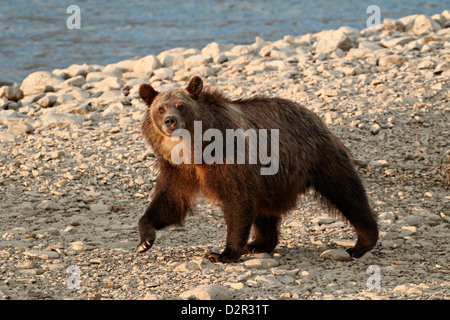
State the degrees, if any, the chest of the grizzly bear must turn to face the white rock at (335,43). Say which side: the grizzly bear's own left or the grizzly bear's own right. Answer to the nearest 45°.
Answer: approximately 135° to the grizzly bear's own right

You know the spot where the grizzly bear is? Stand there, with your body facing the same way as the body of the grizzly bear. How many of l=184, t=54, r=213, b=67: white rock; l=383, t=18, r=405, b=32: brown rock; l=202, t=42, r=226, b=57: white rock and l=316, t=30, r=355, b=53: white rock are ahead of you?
0

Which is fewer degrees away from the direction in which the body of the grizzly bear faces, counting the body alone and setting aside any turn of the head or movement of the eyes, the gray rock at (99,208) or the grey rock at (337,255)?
the gray rock

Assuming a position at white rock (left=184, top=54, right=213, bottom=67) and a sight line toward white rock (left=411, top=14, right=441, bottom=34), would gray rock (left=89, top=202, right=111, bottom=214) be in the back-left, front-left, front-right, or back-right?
back-right

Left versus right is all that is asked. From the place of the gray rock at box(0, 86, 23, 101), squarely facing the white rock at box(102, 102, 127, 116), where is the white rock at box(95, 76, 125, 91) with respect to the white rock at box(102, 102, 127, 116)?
left

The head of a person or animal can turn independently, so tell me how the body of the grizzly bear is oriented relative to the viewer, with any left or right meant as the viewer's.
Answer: facing the viewer and to the left of the viewer

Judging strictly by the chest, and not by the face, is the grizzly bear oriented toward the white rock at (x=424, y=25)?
no

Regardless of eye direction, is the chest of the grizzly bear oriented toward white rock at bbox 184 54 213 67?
no

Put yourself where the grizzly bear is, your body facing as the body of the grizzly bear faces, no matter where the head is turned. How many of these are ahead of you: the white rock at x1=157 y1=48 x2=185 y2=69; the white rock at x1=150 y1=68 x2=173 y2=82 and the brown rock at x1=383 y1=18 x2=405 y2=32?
0

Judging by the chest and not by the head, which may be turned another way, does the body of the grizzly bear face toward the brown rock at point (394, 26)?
no

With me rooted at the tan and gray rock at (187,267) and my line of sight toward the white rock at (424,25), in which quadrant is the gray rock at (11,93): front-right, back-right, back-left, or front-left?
front-left

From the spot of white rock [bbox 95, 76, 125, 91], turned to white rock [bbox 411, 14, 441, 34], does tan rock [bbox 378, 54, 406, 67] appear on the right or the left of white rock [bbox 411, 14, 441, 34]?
right
